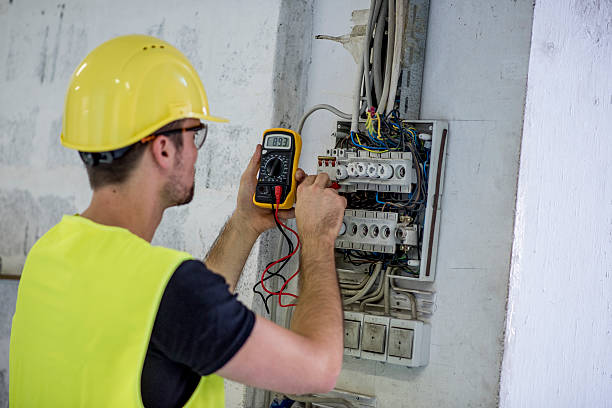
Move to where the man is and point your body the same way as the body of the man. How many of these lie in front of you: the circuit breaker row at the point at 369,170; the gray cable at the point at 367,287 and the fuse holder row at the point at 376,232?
3

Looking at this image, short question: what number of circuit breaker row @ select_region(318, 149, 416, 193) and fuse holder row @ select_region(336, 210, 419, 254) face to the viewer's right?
0

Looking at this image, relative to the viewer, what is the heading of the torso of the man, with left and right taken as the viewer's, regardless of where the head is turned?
facing away from the viewer and to the right of the viewer

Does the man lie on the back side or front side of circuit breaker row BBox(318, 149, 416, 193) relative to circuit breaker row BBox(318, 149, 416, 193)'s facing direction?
on the front side

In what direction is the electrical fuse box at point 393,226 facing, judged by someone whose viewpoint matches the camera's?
facing the viewer and to the left of the viewer

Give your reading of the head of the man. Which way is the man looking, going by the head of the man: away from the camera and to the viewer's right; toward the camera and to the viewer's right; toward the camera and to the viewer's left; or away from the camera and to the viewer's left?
away from the camera and to the viewer's right

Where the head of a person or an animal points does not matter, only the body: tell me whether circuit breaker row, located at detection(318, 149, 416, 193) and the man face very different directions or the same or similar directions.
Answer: very different directions

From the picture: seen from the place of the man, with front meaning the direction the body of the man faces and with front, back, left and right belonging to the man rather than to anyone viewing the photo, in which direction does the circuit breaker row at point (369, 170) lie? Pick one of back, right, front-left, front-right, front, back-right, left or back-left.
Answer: front
